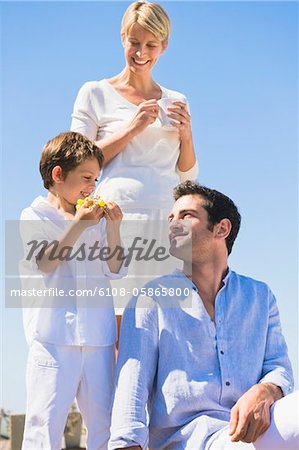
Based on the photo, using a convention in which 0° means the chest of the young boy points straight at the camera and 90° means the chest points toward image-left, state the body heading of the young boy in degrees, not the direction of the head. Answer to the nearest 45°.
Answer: approximately 315°

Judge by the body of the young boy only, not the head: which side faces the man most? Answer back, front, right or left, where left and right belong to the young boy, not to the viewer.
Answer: front
